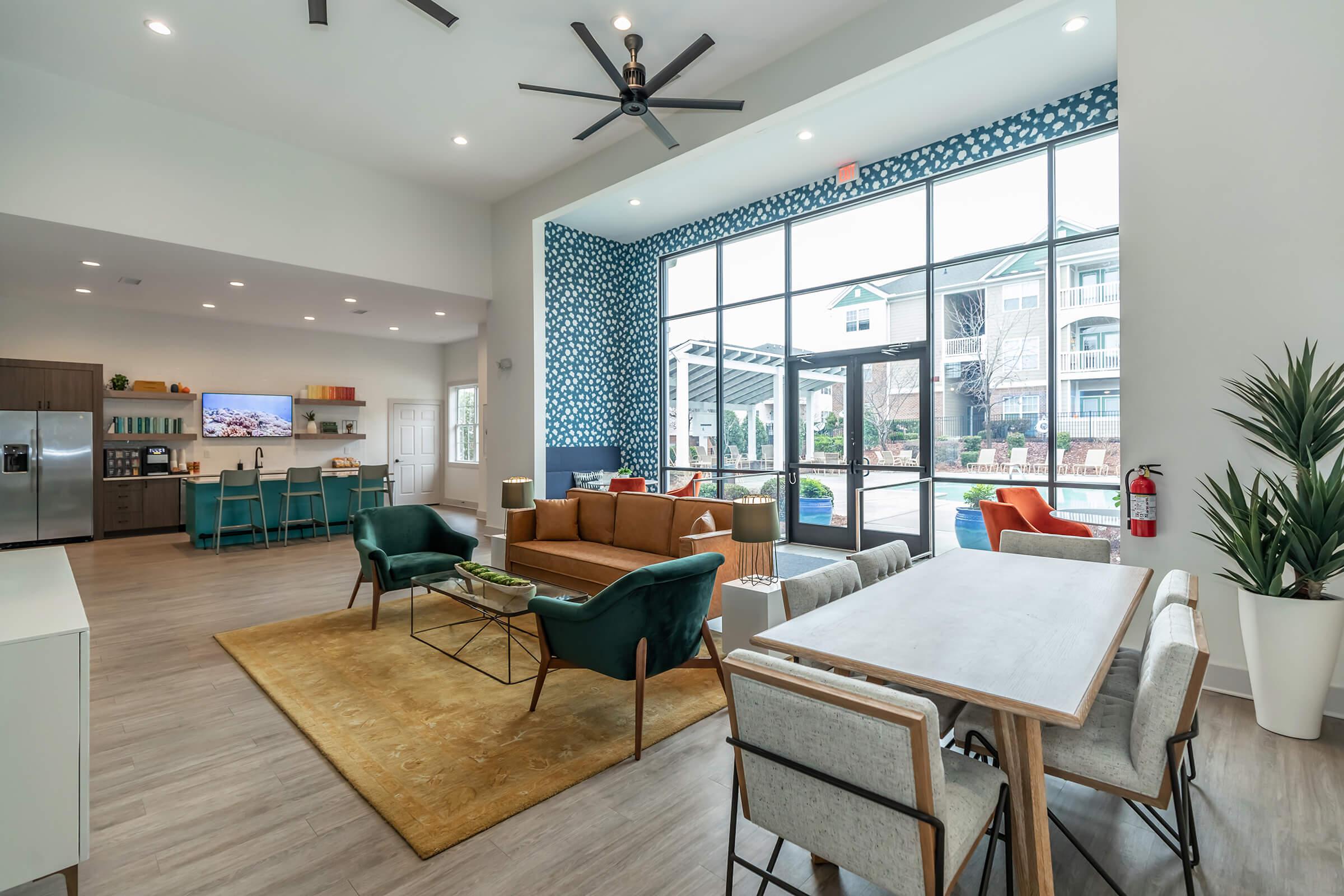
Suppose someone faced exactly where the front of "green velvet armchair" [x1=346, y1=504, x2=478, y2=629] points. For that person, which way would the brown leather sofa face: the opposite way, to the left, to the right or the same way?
to the right

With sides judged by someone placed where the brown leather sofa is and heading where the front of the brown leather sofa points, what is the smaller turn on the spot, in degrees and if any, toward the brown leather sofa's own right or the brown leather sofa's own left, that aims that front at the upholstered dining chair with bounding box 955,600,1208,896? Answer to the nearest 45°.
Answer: approximately 90° to the brown leather sofa's own left

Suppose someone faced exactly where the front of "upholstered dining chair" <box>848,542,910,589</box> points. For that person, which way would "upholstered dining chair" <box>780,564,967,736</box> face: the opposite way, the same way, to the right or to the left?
the same way

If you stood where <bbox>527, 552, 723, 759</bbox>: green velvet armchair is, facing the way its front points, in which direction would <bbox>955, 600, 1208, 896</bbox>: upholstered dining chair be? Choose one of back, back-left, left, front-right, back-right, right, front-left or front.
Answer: back

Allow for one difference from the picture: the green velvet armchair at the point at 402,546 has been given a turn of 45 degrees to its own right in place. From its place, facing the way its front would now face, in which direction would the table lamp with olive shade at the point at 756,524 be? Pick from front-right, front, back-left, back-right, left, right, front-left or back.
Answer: front-left

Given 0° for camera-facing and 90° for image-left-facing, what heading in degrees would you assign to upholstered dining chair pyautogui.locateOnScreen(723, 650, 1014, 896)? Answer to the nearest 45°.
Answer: approximately 225°

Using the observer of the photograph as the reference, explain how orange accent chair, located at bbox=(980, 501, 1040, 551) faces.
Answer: facing away from the viewer and to the right of the viewer

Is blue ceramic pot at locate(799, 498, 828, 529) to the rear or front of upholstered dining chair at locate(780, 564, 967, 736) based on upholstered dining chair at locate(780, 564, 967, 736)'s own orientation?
to the rear

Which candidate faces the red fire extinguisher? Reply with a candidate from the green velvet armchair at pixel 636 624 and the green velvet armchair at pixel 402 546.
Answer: the green velvet armchair at pixel 402 546

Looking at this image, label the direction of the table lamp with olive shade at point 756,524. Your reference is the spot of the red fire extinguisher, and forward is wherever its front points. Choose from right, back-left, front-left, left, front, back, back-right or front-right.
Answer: front-right

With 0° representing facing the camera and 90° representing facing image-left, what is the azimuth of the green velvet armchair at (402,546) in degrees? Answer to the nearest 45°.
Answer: approximately 315°

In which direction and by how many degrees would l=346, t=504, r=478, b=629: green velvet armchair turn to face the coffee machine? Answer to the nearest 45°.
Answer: approximately 180°

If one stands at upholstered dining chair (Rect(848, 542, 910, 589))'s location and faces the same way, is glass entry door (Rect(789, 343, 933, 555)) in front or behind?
behind

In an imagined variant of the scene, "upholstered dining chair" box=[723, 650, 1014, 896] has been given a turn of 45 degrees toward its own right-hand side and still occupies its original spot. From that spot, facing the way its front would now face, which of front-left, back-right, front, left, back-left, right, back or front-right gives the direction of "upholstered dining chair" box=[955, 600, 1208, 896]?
front-left
